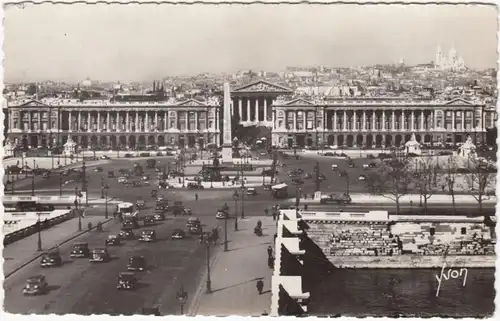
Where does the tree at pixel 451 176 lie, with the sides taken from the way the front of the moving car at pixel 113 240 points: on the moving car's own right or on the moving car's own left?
on the moving car's own left

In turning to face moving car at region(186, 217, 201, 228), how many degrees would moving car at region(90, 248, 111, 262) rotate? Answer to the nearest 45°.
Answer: approximately 135° to its left

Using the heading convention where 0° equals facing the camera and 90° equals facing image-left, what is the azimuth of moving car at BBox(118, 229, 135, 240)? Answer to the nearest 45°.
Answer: approximately 45°

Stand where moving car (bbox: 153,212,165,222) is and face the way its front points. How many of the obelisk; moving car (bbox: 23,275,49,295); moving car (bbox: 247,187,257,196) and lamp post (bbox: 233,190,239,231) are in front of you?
1

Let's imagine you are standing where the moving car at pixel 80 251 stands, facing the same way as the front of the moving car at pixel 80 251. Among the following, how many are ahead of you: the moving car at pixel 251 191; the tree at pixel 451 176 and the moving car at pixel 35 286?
1

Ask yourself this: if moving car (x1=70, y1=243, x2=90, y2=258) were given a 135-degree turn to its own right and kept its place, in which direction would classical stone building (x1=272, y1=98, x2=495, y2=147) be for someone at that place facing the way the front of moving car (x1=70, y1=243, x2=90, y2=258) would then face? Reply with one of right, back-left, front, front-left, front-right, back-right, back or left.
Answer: right

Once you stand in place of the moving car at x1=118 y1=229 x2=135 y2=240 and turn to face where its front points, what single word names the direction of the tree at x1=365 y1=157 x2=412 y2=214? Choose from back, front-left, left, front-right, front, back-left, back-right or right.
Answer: back-left

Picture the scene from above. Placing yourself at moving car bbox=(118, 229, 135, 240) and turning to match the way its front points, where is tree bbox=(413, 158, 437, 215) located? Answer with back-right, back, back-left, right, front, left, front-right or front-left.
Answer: back-left

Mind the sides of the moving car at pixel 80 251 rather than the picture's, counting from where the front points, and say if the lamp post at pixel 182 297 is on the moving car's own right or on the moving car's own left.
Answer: on the moving car's own left
